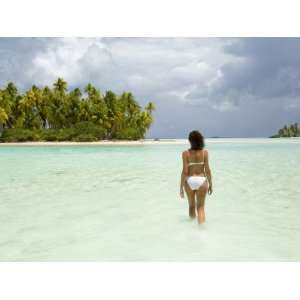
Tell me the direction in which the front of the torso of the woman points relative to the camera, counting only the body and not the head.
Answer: away from the camera

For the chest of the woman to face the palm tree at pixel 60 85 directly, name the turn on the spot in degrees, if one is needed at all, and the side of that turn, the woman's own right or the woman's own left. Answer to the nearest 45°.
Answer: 0° — they already face it
